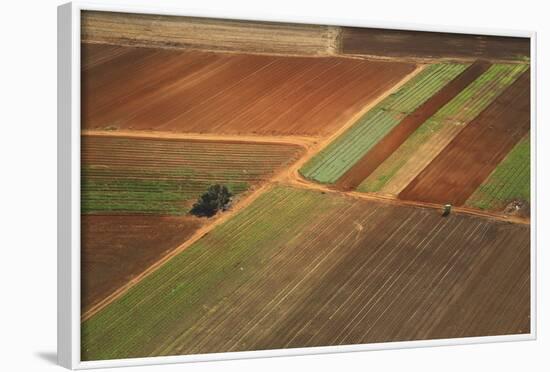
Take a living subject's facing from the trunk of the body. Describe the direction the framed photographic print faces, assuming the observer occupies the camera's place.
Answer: facing the viewer and to the right of the viewer
